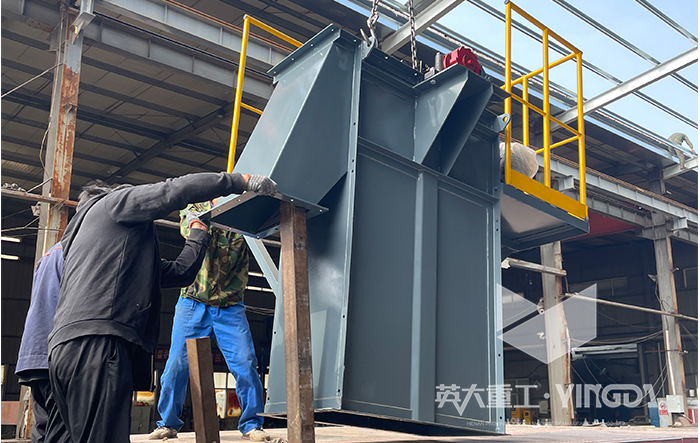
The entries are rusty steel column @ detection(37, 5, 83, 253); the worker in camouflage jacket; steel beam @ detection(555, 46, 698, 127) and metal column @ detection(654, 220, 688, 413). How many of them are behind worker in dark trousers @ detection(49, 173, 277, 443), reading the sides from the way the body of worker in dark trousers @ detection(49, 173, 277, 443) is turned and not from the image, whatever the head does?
0

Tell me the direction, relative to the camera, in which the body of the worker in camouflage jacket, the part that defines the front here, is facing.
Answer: toward the camera

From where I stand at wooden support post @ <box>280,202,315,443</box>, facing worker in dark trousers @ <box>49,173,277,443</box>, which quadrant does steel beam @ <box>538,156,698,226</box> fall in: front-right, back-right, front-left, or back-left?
back-right

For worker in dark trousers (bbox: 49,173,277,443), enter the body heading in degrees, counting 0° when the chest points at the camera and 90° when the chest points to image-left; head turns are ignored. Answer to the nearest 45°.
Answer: approximately 225°

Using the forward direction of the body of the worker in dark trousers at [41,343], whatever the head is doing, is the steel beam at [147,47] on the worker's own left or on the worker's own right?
on the worker's own left

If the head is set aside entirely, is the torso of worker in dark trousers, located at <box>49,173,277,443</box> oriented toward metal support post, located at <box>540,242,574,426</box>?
yes

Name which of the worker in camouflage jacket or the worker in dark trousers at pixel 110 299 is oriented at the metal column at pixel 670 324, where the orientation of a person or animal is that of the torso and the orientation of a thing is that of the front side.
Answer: the worker in dark trousers

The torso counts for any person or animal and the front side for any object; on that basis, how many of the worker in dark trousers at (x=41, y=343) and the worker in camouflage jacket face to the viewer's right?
1

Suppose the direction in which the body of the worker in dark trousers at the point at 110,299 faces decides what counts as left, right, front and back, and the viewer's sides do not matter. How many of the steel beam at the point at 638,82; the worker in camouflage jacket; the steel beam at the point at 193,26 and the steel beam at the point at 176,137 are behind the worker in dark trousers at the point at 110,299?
0

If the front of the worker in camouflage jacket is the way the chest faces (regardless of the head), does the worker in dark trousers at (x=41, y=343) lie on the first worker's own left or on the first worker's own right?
on the first worker's own right

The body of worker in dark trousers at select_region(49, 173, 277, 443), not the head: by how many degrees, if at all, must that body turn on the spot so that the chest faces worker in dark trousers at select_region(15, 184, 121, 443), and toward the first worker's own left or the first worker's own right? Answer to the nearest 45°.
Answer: approximately 90° to the first worker's own left

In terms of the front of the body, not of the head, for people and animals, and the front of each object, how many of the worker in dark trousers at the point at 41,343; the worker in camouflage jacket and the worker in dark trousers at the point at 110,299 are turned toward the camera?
1

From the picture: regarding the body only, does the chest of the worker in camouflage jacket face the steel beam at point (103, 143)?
no
